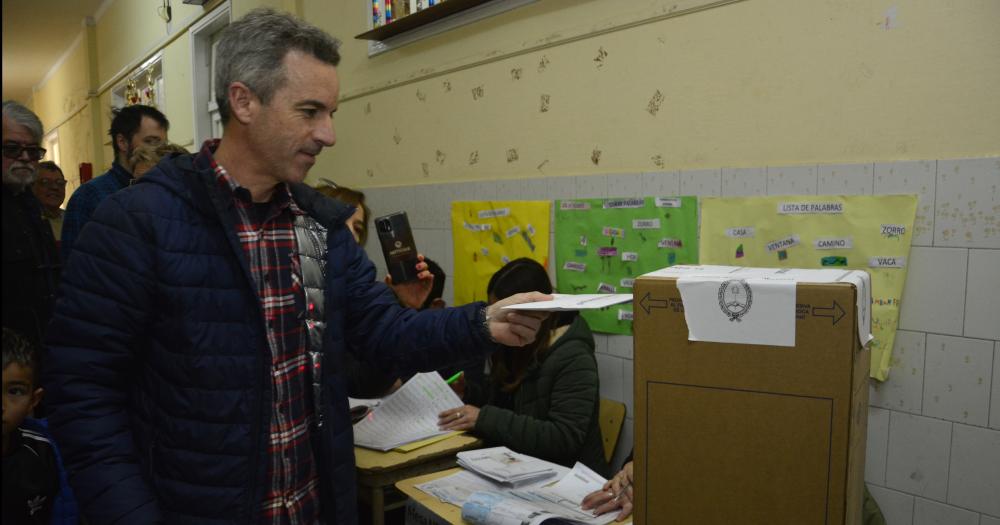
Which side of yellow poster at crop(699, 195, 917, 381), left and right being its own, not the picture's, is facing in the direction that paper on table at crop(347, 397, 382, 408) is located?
right

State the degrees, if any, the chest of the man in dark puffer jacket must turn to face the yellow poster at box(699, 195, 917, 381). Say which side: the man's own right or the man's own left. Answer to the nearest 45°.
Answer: approximately 45° to the man's own left

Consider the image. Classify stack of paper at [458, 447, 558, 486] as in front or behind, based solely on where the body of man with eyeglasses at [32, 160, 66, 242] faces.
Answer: in front

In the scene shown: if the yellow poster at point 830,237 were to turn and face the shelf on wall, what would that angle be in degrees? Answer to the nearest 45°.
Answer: approximately 90° to its right

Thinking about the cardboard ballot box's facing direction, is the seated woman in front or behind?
behind

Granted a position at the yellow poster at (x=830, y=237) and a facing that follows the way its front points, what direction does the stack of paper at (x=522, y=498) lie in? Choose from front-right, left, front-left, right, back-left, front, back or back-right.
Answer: front-right

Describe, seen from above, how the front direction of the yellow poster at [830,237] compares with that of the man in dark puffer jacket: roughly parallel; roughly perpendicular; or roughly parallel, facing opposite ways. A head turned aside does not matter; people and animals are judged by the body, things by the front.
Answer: roughly perpendicular

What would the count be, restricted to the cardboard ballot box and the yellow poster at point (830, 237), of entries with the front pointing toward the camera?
2

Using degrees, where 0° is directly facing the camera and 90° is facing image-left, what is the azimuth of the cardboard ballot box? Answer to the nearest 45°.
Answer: approximately 0°

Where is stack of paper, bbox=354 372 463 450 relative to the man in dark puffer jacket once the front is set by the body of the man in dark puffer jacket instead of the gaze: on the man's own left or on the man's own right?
on the man's own left

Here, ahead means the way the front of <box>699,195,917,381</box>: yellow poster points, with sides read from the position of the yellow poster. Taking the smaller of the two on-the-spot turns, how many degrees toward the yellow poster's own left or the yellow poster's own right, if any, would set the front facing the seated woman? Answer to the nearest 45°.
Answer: approximately 90° to the yellow poster's own right

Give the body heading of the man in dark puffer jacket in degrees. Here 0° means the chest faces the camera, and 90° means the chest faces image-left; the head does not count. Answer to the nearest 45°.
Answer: approximately 315°
